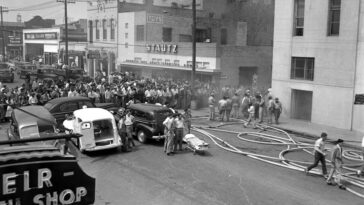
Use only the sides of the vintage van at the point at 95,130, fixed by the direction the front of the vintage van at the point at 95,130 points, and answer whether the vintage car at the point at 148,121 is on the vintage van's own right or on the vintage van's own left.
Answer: on the vintage van's own right

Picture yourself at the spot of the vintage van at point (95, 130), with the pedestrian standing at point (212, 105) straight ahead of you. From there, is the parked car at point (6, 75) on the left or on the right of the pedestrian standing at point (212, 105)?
left
